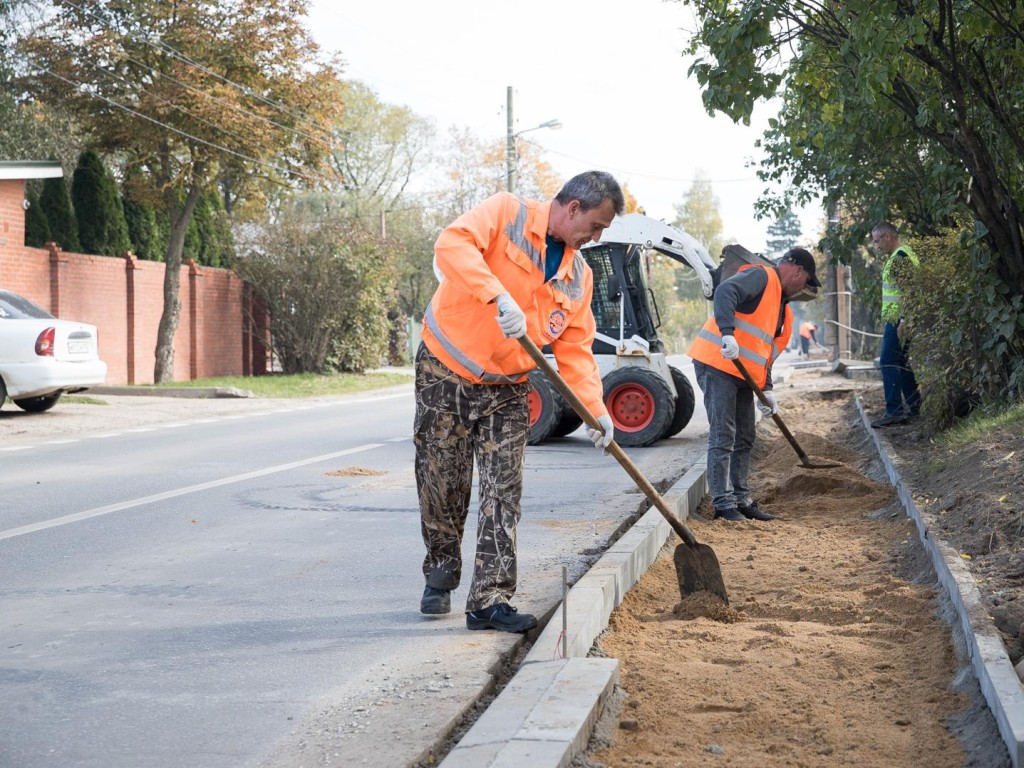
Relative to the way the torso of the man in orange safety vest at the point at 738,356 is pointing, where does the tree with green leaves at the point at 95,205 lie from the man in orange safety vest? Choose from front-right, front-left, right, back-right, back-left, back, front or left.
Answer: back-left

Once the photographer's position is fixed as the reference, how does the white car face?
facing away from the viewer and to the left of the viewer

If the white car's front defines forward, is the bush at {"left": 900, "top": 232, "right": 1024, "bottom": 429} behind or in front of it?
behind

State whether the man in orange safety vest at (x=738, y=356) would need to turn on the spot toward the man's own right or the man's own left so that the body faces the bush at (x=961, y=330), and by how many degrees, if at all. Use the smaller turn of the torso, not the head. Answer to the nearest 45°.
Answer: approximately 45° to the man's own left

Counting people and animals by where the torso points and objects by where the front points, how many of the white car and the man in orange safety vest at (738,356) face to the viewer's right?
1

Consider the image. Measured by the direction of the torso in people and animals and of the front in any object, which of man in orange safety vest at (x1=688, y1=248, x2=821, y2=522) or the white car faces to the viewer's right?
the man in orange safety vest

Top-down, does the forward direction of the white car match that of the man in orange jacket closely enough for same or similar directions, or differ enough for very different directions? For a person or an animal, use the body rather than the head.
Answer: very different directions

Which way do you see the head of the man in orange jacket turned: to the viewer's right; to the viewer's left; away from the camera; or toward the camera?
to the viewer's right

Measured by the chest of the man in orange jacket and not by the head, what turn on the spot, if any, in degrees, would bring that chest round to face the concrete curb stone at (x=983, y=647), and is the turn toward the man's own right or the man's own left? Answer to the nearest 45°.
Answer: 0° — they already face it

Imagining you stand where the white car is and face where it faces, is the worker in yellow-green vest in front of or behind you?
behind

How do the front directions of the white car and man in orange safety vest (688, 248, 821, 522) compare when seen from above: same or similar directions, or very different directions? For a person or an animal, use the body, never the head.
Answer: very different directions

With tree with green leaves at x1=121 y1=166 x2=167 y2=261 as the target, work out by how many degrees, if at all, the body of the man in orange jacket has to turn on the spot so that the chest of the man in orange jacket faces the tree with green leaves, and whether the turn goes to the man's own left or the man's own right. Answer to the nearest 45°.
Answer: approximately 135° to the man's own left

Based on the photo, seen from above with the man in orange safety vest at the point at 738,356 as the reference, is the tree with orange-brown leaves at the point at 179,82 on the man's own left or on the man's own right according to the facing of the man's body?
on the man's own left

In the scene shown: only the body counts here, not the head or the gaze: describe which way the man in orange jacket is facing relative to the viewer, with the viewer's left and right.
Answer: facing the viewer and to the right of the viewer

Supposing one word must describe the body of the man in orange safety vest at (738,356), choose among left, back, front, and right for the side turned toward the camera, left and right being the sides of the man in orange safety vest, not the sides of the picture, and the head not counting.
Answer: right

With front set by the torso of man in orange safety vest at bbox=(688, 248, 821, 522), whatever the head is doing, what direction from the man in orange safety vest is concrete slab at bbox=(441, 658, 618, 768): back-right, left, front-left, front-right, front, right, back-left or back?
right

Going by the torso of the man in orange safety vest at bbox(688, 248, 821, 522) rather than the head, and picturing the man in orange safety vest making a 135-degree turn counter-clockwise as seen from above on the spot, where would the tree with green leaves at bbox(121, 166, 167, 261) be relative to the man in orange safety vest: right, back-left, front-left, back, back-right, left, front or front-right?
front
